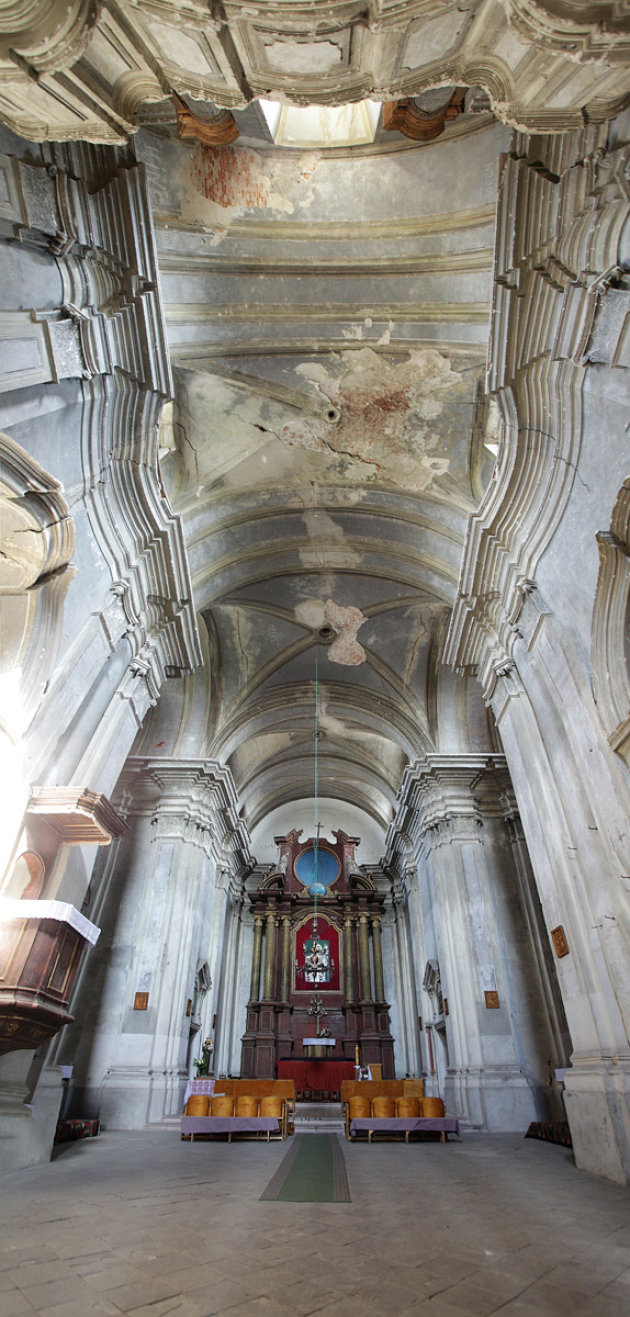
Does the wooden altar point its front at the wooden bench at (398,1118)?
yes

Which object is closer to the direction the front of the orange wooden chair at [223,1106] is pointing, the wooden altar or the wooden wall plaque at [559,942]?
the wooden altar

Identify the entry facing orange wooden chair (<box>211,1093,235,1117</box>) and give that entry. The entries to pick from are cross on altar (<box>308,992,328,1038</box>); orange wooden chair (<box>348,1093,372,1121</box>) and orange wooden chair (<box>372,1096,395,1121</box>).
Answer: the cross on altar

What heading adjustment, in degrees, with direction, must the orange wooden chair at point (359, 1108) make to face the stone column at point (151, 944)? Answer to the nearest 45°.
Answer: approximately 90° to its left

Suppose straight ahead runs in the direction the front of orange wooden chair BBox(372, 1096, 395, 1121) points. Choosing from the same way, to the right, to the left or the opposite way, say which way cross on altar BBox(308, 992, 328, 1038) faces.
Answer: the opposite way

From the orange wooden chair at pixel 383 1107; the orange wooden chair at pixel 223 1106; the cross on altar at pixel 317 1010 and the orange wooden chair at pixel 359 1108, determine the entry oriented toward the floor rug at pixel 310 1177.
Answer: the cross on altar

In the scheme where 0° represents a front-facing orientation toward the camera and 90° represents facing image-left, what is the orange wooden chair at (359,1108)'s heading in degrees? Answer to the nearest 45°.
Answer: approximately 180°

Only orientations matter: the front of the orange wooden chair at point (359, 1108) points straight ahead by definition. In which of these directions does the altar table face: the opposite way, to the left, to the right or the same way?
the opposite way

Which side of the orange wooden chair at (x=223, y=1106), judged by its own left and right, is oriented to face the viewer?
back

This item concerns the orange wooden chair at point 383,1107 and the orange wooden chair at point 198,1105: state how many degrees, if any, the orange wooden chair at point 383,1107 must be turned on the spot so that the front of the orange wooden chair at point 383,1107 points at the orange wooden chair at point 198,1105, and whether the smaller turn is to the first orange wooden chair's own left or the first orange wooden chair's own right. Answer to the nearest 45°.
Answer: approximately 90° to the first orange wooden chair's own left

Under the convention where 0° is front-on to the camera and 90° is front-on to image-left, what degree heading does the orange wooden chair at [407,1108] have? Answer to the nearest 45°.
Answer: approximately 180°

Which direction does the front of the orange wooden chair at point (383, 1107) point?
away from the camera

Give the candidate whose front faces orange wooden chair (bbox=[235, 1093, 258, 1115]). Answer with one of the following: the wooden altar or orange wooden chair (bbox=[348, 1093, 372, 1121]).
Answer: the wooden altar
